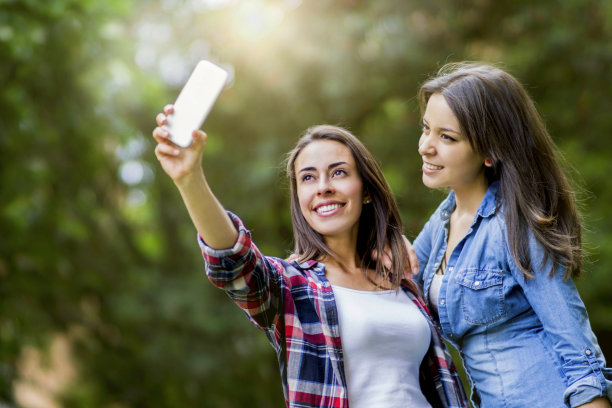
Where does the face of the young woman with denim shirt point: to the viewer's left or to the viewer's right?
to the viewer's left

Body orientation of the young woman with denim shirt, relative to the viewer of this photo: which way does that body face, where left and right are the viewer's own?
facing the viewer and to the left of the viewer
